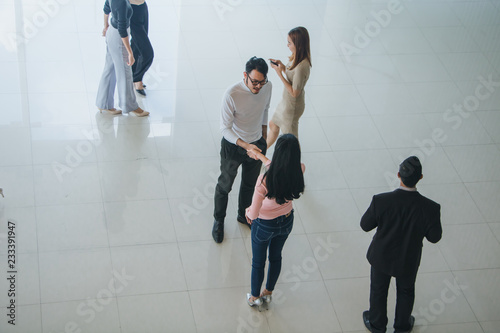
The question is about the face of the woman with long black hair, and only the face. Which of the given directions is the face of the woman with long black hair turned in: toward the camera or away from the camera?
away from the camera

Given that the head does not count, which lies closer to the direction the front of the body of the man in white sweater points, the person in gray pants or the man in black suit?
the man in black suit

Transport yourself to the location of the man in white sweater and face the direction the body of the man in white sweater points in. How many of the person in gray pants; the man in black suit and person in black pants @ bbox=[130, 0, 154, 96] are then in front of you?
1

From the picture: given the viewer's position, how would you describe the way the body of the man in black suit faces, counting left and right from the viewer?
facing away from the viewer

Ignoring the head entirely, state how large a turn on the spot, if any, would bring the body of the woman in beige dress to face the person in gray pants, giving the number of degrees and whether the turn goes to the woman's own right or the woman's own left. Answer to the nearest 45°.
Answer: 0° — they already face them

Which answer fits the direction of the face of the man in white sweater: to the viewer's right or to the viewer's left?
to the viewer's right

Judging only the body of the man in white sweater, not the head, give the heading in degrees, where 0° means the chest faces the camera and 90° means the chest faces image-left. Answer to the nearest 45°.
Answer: approximately 315°

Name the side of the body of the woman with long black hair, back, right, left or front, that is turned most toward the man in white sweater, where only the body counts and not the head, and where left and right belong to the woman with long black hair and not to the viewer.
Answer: front

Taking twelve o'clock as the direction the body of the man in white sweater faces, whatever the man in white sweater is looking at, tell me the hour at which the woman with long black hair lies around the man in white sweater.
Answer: The woman with long black hair is roughly at 1 o'clock from the man in white sweater.

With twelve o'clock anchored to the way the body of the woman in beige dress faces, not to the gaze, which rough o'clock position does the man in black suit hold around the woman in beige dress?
The man in black suit is roughly at 8 o'clock from the woman in beige dress.

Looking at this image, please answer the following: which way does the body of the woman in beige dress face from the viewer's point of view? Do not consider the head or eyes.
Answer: to the viewer's left

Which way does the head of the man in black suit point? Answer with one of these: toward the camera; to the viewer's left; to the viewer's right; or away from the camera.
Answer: away from the camera

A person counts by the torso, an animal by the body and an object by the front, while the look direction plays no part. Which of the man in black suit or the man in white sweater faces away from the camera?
the man in black suit

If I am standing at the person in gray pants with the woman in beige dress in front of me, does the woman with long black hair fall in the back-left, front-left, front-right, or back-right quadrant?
front-right

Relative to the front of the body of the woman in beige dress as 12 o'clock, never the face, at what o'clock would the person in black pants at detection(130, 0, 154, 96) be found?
The person in black pants is roughly at 1 o'clock from the woman in beige dress.
